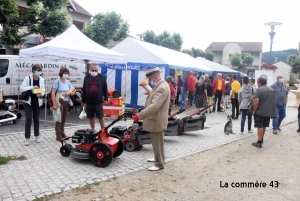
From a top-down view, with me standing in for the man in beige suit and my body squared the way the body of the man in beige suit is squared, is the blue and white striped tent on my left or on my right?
on my right

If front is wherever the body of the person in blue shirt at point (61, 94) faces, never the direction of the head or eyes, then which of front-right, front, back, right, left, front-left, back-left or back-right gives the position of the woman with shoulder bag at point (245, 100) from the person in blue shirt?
front-left

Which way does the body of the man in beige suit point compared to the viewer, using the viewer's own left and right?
facing to the left of the viewer

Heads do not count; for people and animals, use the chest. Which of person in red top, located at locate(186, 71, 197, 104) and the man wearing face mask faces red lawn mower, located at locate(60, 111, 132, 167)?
the man wearing face mask

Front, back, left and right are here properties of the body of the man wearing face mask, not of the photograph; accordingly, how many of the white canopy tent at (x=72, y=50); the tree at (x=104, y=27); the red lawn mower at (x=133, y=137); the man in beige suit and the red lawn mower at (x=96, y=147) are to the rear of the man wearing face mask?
2

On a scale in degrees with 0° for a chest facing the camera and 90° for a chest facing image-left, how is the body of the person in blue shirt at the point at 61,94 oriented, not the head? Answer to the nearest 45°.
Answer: approximately 315°

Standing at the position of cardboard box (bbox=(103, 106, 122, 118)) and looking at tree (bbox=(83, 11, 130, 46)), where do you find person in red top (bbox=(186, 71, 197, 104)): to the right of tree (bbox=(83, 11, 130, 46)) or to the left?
right

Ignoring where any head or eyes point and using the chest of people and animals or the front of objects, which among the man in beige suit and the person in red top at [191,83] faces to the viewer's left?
the man in beige suit

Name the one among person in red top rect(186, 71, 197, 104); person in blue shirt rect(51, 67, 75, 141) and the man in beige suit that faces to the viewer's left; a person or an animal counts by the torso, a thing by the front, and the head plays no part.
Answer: the man in beige suit

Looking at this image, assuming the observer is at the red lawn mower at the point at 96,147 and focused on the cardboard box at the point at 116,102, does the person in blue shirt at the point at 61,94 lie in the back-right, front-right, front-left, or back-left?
front-left

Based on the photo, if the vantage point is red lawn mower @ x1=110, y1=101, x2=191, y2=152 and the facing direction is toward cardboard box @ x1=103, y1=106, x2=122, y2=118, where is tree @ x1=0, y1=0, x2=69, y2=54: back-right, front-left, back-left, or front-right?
front-left

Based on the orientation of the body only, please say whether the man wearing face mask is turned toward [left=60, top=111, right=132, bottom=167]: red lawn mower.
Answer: yes

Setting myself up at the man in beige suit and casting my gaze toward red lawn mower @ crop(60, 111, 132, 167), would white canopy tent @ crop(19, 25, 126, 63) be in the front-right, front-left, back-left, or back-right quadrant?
front-right

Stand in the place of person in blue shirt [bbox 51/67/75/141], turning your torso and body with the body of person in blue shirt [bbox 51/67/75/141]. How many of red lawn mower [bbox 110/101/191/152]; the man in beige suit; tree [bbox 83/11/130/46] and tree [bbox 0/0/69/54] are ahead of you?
2
